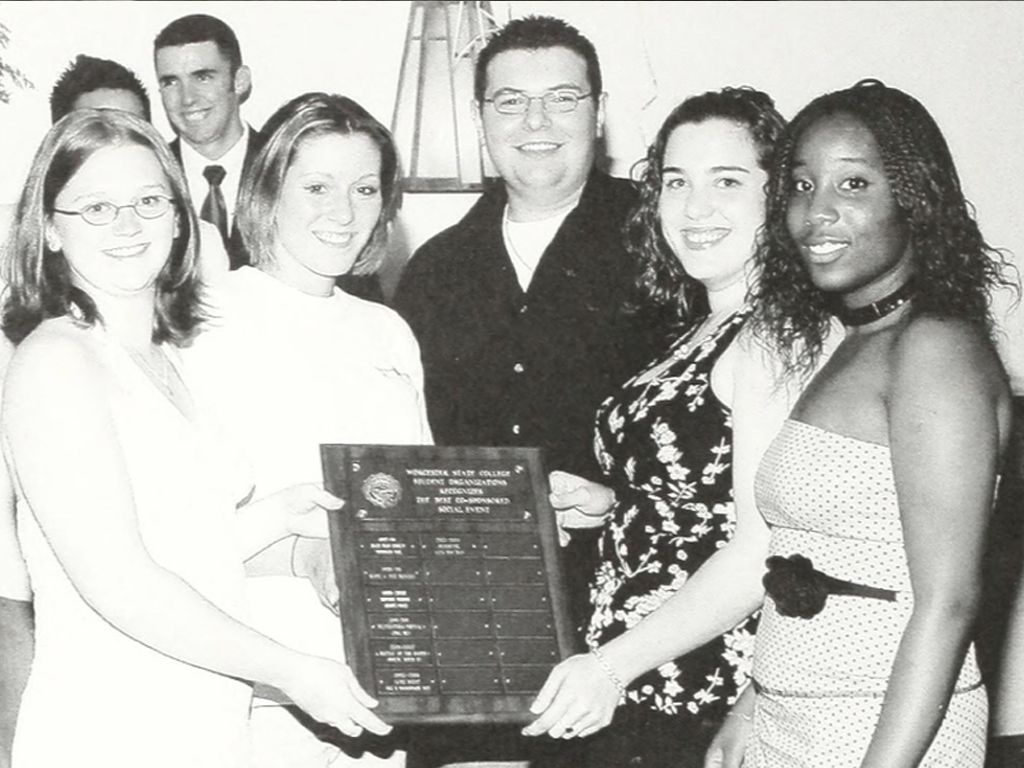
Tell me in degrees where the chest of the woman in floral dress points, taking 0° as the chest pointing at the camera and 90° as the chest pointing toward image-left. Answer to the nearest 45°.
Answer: approximately 45°

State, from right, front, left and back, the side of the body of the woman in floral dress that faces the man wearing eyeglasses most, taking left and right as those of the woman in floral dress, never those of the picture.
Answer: right

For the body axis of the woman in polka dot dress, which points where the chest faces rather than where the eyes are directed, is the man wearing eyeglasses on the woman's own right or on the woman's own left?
on the woman's own right

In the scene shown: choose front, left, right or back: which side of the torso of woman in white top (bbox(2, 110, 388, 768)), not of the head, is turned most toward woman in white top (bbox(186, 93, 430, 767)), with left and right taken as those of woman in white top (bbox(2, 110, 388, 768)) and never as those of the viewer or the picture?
left

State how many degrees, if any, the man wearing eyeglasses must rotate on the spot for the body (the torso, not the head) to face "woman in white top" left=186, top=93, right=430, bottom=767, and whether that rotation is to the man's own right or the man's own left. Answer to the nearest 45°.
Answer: approximately 45° to the man's own right

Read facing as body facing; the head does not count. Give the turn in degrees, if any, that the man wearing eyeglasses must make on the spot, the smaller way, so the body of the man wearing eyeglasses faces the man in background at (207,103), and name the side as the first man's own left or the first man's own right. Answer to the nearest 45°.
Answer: approximately 135° to the first man's own right

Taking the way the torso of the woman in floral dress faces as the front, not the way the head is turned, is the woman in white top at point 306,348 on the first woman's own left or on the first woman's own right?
on the first woman's own right

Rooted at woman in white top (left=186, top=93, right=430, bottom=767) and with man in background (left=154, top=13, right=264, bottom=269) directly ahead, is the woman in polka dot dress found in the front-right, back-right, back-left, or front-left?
back-right
